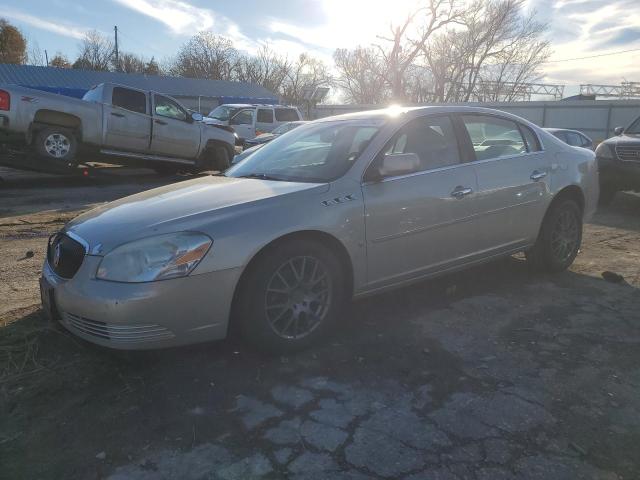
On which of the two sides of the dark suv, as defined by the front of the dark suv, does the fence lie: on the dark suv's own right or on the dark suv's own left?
on the dark suv's own right

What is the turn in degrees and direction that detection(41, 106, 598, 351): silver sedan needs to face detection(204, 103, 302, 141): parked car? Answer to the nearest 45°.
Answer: approximately 135° to its right

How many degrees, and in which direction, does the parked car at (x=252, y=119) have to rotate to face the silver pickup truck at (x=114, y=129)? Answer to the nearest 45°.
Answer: approximately 45° to its left

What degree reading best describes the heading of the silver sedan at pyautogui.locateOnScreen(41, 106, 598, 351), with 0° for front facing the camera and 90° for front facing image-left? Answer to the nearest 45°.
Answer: approximately 45°

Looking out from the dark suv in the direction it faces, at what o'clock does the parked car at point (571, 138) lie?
The parked car is roughly at 4 o'clock from the dark suv.

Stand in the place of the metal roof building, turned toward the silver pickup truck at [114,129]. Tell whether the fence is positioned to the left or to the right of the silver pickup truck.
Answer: left

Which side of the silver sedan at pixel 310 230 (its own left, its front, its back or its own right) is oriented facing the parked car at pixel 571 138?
back

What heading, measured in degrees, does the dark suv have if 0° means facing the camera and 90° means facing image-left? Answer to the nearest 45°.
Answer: approximately 45°

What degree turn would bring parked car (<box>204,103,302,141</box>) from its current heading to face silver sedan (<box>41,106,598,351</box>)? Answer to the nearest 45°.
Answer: approximately 45° to its left

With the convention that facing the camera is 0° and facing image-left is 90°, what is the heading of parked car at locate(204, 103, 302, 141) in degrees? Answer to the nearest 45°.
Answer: approximately 45°
